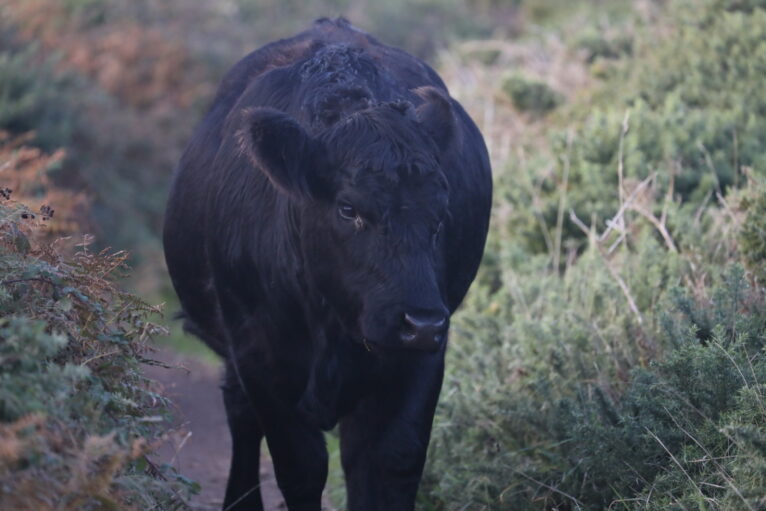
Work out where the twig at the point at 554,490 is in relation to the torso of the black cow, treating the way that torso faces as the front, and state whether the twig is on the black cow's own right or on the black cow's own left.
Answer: on the black cow's own left

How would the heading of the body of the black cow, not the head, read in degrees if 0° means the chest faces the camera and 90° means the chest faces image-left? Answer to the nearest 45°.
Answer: approximately 0°

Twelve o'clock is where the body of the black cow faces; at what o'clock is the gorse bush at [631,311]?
The gorse bush is roughly at 8 o'clock from the black cow.

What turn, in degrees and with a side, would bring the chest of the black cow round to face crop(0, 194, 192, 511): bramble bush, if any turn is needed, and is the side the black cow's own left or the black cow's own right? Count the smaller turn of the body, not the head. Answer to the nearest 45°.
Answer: approximately 45° to the black cow's own right

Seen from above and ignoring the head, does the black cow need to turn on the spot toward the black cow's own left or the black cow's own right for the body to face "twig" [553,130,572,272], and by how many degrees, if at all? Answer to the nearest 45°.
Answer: approximately 135° to the black cow's own left
